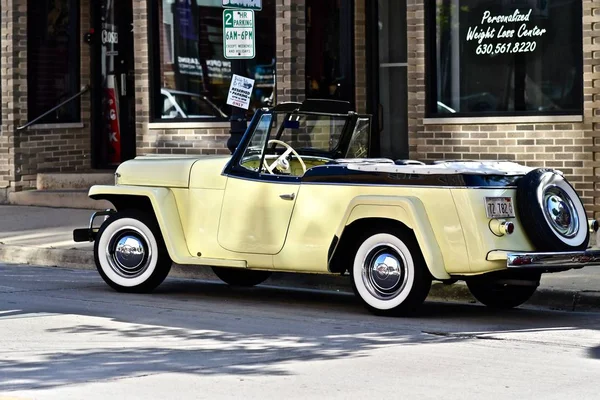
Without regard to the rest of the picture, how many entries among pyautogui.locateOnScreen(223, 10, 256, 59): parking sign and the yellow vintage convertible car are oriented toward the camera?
1

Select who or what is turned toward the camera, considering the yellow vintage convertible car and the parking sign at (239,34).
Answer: the parking sign

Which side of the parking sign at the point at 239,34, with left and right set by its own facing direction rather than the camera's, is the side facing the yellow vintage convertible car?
front

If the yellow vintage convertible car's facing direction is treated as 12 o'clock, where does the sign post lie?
The sign post is roughly at 1 o'clock from the yellow vintage convertible car.

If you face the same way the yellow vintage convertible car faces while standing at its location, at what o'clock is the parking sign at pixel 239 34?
The parking sign is roughly at 1 o'clock from the yellow vintage convertible car.

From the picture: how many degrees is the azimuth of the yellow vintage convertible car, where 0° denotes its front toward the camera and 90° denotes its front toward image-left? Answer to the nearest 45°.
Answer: approximately 135°

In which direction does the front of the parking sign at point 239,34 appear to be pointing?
toward the camera
